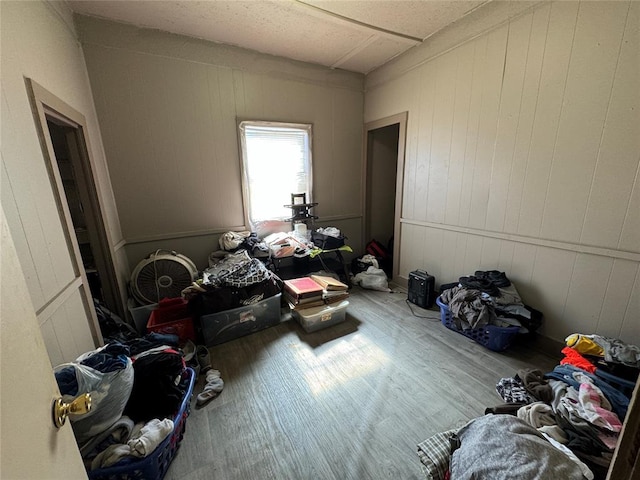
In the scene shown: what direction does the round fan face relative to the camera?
toward the camera

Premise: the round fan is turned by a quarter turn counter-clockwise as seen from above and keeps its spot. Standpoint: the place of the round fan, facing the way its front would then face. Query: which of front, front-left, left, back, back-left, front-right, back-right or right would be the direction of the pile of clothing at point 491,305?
front-right

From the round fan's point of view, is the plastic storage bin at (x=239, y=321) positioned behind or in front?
in front

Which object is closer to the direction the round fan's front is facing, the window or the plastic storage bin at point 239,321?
the plastic storage bin

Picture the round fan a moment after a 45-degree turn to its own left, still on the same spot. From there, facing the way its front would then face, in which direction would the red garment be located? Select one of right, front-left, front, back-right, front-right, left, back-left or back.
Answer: front

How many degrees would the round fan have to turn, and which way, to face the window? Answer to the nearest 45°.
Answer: approximately 90° to its left

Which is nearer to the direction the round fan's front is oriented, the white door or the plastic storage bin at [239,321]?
the white door

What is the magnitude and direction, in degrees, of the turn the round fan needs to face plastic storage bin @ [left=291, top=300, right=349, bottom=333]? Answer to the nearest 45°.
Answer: approximately 45° to its left

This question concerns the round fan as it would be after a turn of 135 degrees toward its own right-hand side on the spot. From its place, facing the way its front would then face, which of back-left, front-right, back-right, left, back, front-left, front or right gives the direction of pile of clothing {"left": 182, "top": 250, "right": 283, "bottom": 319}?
back

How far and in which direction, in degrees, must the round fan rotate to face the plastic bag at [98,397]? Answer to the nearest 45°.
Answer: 0° — it already faces it

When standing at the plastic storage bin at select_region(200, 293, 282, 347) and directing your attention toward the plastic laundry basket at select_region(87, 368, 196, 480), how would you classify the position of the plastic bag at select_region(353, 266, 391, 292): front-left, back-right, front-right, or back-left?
back-left

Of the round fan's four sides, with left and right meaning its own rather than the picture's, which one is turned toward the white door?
front

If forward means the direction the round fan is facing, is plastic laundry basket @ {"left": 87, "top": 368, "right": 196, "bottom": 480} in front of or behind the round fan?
in front
